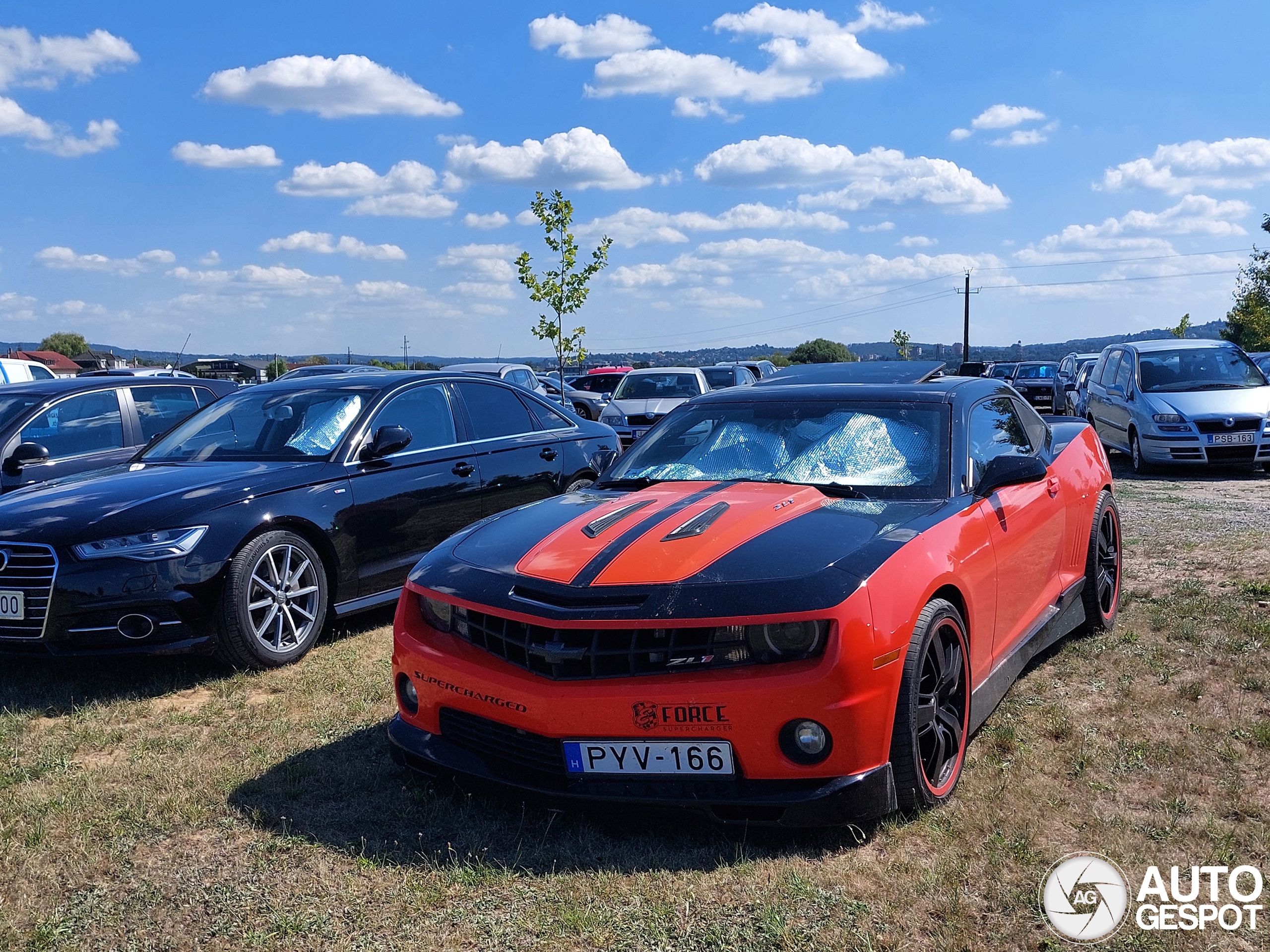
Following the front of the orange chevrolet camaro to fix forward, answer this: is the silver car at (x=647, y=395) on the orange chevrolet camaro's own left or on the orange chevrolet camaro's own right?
on the orange chevrolet camaro's own right

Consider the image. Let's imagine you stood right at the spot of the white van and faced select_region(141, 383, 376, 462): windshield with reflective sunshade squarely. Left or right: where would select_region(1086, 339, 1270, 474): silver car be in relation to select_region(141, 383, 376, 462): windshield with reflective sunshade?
left

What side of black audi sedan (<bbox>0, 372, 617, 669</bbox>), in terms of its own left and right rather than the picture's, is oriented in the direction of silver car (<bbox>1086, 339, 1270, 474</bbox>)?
back

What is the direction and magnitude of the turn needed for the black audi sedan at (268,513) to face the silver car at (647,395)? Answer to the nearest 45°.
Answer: approximately 180°

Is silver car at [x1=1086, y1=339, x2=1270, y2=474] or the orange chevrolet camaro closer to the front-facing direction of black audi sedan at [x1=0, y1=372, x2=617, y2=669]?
the orange chevrolet camaro

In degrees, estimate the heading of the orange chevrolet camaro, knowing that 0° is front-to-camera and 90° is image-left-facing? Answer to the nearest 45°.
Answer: approximately 45°

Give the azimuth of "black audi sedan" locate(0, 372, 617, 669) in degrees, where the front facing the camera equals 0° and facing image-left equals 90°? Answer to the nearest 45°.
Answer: approximately 45°

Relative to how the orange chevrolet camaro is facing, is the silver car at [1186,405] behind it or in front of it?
behind

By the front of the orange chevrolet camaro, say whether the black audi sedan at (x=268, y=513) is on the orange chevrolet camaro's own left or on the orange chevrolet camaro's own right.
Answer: on the orange chevrolet camaro's own right

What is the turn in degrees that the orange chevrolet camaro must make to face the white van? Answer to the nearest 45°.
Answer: approximately 90° to its right

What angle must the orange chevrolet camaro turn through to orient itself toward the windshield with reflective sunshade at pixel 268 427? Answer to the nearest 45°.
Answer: approximately 90° to its right
